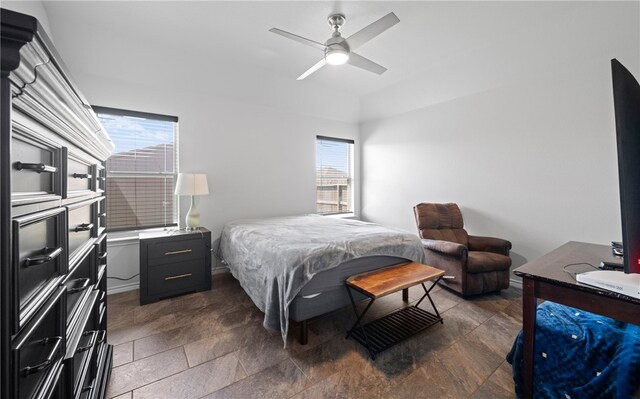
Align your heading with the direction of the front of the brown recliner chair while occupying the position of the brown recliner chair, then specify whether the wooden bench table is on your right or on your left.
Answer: on your right

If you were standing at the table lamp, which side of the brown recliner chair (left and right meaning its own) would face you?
right
